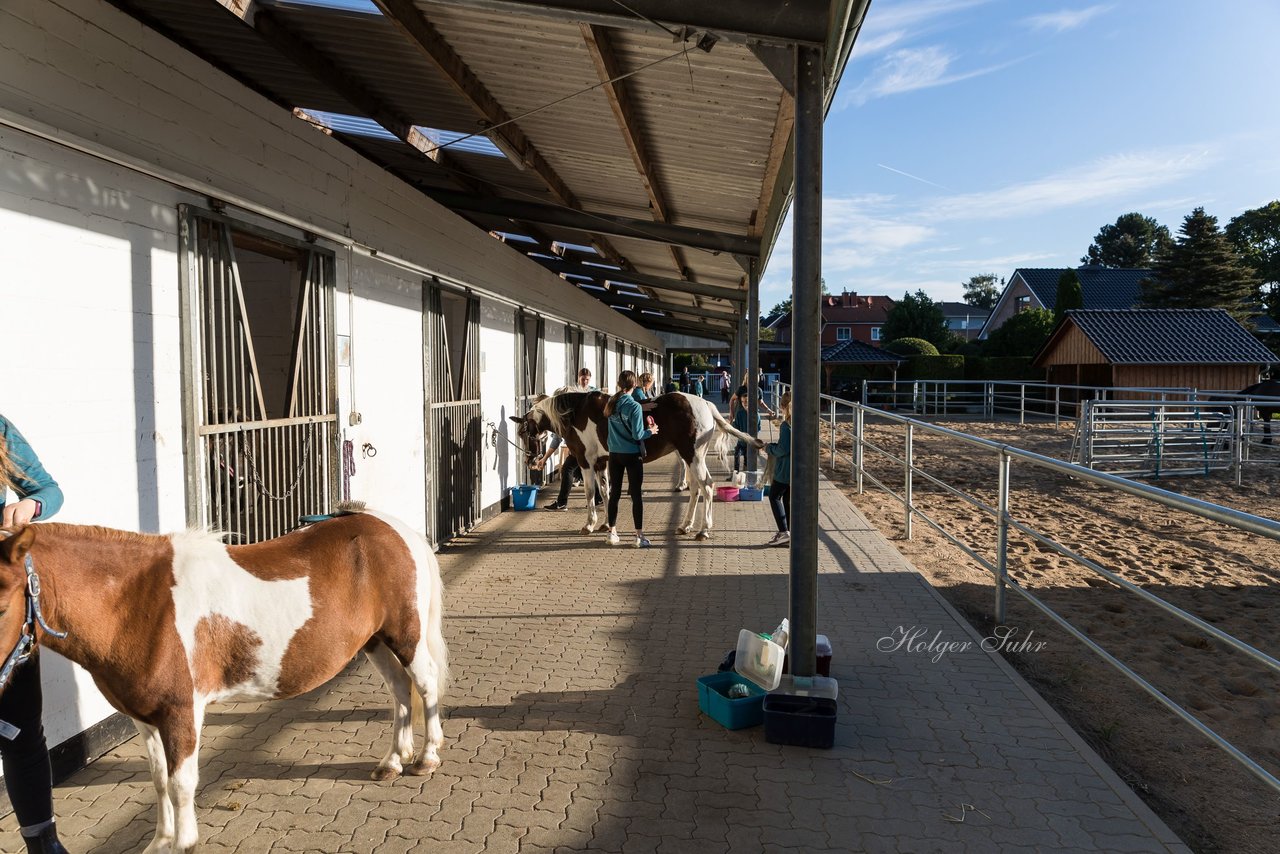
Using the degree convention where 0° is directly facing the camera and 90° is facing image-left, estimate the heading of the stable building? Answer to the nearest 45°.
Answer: approximately 315°

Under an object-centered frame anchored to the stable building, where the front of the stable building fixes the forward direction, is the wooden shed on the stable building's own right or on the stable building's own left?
on the stable building's own left

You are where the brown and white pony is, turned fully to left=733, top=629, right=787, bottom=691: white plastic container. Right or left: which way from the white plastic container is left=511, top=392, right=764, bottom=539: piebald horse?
left

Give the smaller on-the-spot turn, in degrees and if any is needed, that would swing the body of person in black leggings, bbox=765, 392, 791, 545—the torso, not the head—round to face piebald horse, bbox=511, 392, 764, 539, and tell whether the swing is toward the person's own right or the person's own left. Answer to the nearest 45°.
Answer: approximately 45° to the person's own right

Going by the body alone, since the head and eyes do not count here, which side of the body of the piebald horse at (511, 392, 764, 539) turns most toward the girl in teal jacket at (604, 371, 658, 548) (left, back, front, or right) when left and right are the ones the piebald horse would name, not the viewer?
left

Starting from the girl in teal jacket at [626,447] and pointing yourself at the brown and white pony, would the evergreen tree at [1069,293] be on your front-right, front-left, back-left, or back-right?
back-left

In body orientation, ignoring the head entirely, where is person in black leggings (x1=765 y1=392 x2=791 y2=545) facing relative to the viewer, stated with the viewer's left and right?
facing to the left of the viewer

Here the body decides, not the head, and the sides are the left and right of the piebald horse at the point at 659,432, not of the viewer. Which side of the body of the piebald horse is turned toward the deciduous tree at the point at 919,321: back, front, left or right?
right

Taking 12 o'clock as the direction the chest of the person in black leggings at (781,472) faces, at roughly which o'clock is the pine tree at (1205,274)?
The pine tree is roughly at 4 o'clock from the person in black leggings.

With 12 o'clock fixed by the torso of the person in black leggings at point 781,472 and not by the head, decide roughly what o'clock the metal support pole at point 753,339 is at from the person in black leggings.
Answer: The metal support pole is roughly at 3 o'clock from the person in black leggings.

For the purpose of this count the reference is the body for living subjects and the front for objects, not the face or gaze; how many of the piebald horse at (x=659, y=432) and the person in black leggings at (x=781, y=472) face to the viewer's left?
2

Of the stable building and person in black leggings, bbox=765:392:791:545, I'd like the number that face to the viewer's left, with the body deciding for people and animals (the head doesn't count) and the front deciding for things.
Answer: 1

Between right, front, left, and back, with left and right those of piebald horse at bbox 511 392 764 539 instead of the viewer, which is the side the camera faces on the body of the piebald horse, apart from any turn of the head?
left

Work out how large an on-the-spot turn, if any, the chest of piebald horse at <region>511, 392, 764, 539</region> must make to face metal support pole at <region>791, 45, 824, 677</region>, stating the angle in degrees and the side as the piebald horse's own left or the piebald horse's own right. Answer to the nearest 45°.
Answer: approximately 90° to the piebald horse's own left

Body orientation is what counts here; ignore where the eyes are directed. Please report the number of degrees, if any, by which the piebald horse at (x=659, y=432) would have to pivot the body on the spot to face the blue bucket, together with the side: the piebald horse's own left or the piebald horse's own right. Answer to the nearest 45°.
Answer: approximately 45° to the piebald horse's own right

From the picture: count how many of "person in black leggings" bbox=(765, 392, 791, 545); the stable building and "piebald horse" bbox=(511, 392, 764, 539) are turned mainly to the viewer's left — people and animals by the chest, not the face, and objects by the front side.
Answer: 2

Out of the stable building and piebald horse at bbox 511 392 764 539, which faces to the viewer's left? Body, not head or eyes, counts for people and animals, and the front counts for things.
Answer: the piebald horse

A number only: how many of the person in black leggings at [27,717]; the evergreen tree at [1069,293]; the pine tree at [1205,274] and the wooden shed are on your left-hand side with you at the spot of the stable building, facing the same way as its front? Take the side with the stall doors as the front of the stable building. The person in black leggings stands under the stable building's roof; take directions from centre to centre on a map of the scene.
3
